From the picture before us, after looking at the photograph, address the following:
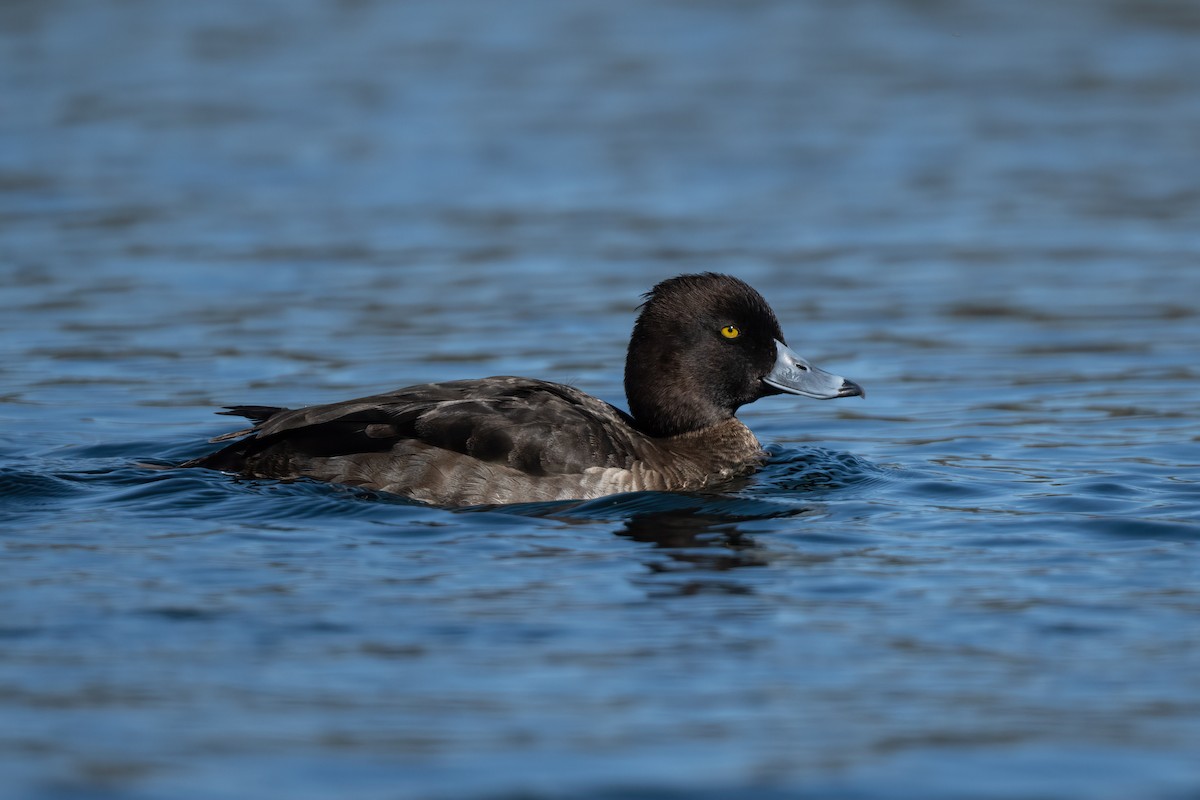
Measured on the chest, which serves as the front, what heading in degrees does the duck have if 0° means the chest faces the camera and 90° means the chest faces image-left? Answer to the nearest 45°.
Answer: approximately 270°
